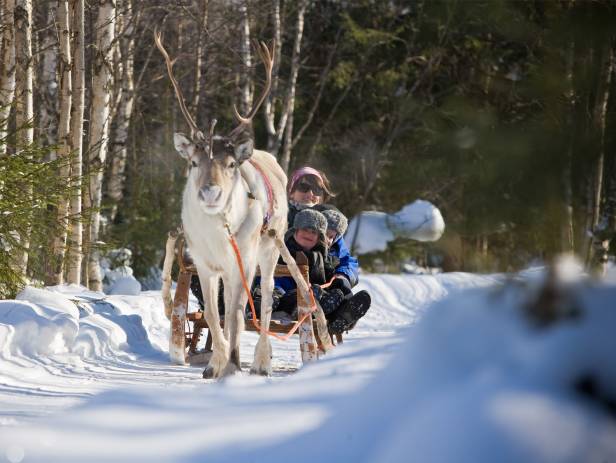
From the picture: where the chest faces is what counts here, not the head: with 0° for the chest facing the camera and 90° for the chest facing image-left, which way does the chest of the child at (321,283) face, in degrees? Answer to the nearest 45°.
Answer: approximately 0°

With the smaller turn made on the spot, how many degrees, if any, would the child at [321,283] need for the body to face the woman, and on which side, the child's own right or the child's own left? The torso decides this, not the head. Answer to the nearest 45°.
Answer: approximately 180°

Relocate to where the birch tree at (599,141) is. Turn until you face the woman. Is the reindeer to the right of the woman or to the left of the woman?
left

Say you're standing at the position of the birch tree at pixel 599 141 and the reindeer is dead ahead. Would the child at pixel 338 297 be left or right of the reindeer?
right

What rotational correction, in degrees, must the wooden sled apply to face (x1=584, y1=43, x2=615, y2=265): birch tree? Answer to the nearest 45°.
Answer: approximately 135° to its left

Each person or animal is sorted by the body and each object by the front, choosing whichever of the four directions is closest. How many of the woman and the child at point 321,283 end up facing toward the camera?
2

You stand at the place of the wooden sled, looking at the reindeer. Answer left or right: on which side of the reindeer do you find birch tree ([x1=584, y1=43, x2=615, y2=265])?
left

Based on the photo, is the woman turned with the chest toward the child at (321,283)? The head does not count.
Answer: yes

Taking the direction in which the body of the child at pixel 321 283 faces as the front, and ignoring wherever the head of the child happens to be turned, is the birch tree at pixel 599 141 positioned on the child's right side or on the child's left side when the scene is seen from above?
on the child's left side

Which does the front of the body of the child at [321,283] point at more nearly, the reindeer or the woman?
the reindeer

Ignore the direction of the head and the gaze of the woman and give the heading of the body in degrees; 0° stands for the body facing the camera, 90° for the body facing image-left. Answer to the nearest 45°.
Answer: approximately 0°
